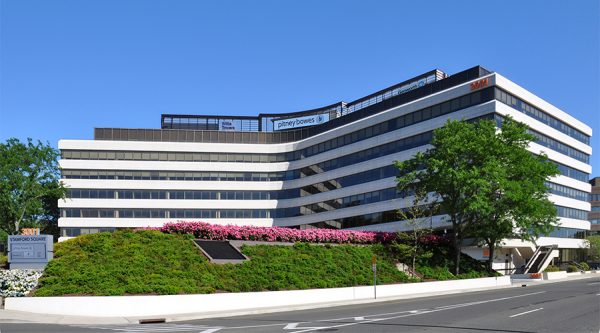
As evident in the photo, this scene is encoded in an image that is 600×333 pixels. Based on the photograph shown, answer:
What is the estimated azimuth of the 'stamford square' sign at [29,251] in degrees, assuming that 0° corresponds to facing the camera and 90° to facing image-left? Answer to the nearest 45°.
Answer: approximately 0°

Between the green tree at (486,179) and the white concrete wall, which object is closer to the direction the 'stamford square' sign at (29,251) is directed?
the white concrete wall

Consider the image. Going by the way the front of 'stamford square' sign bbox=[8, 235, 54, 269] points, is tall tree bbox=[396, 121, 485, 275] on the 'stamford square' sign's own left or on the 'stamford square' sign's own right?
on the 'stamford square' sign's own left

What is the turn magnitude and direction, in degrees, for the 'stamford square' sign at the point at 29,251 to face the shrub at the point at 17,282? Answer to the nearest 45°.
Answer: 0° — it already faces it

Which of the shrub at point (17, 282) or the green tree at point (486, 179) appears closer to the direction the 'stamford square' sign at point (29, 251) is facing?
the shrub

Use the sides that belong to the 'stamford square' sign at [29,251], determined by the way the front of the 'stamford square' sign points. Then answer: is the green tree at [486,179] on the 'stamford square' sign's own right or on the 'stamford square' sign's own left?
on the 'stamford square' sign's own left

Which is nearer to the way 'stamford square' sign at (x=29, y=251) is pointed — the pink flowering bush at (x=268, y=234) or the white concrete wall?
the white concrete wall
